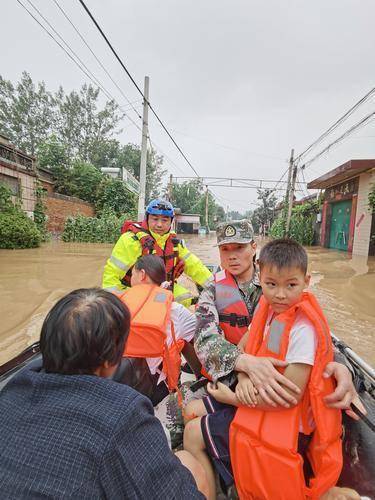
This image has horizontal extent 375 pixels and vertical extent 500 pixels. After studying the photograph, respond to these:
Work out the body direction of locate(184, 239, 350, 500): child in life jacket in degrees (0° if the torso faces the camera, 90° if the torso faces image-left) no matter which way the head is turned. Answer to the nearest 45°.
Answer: approximately 45°

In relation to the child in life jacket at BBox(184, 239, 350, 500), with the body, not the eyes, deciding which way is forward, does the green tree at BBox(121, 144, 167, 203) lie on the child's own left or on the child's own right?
on the child's own right

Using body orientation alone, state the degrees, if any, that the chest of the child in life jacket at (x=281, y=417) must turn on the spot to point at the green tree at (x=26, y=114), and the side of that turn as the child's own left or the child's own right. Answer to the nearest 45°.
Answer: approximately 90° to the child's own right

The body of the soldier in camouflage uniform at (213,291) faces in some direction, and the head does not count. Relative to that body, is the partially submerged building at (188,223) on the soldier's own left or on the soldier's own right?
on the soldier's own right

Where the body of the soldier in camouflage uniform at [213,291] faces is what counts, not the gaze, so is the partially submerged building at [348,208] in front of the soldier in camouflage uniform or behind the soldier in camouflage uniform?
behind
